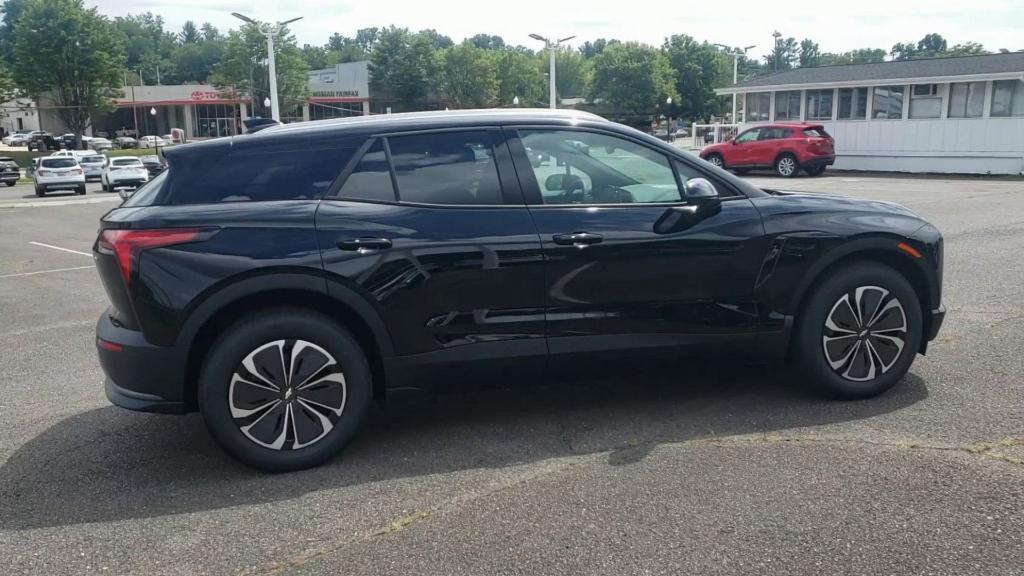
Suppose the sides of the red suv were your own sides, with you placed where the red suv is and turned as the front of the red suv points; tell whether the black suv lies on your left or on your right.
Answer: on your left

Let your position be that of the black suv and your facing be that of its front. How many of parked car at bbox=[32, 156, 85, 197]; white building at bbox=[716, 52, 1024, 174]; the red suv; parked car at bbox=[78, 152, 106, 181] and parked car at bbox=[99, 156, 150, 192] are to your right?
0

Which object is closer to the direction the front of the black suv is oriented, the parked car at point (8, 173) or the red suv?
the red suv

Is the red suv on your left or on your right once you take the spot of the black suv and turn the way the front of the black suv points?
on your left

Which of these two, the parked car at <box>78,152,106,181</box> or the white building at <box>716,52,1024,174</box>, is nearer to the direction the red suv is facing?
the parked car

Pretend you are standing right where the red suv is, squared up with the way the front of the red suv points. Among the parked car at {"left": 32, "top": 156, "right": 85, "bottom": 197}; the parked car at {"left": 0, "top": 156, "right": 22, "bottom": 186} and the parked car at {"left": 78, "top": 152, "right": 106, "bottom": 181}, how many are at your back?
0

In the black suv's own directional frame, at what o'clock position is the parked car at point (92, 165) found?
The parked car is roughly at 8 o'clock from the black suv.

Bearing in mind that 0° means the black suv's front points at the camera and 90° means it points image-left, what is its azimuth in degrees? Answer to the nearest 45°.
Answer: approximately 270°

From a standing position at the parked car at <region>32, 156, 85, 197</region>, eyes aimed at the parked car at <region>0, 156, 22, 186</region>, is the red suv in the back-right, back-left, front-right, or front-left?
back-right

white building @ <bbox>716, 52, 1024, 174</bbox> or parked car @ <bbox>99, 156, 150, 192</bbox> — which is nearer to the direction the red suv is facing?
the parked car

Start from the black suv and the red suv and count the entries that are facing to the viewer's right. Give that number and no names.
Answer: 1

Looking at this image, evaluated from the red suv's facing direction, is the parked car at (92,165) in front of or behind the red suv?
in front

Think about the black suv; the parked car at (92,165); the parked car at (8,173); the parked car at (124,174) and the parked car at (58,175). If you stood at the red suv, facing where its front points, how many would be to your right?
0

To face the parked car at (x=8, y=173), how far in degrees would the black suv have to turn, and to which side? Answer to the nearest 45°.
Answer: approximately 135° to its left

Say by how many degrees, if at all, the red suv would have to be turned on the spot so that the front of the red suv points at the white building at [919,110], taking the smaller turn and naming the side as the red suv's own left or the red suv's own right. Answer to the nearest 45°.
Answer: approximately 90° to the red suv's own right

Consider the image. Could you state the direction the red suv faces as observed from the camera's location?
facing away from the viewer and to the left of the viewer

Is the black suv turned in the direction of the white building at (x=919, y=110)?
no

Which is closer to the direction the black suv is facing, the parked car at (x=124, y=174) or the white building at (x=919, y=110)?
the white building
